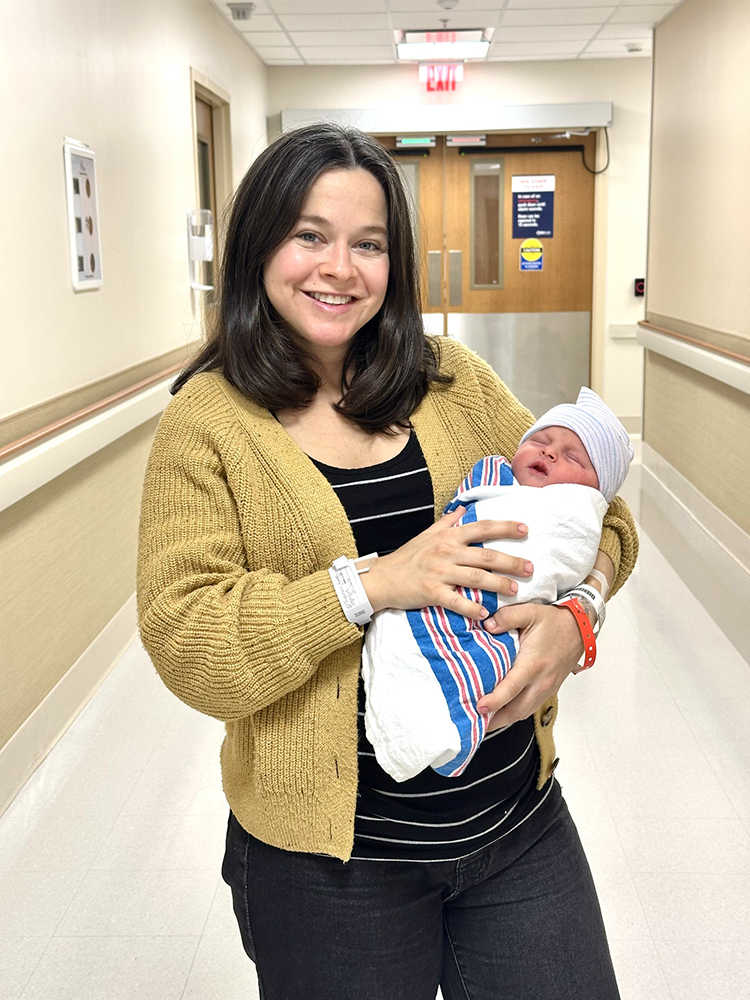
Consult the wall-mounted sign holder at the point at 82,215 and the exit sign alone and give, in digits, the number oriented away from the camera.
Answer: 0

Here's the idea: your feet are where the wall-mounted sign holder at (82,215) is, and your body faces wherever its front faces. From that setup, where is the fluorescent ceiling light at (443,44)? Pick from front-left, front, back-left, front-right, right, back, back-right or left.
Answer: left

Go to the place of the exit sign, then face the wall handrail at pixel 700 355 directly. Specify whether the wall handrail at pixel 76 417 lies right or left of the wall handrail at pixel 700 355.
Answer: right

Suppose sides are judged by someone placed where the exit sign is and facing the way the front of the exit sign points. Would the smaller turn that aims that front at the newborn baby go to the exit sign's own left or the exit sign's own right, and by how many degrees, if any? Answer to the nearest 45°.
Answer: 0° — it already faces them

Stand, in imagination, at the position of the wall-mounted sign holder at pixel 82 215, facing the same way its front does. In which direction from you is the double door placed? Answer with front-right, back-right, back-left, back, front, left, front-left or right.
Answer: left

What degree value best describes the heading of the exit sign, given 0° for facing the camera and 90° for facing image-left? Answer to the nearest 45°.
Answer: approximately 0°

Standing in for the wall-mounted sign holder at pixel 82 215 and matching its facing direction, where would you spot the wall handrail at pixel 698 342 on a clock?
The wall handrail is roughly at 10 o'clock from the wall-mounted sign holder.

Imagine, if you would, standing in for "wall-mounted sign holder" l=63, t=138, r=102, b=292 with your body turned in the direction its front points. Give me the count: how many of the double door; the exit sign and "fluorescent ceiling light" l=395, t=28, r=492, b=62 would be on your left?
3

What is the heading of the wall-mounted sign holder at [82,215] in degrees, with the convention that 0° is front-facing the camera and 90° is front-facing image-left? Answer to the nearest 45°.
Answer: approximately 315°

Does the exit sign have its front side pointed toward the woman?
yes

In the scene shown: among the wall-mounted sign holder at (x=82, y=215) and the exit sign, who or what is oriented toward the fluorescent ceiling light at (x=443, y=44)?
the exit sign

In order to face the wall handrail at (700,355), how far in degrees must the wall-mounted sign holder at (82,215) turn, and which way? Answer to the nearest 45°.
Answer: approximately 45° to its left

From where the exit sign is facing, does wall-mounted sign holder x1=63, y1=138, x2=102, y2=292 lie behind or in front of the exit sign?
in front

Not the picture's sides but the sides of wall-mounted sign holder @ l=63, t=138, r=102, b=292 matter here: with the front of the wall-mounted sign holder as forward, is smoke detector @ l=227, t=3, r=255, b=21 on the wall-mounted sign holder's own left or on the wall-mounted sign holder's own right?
on the wall-mounted sign holder's own left
